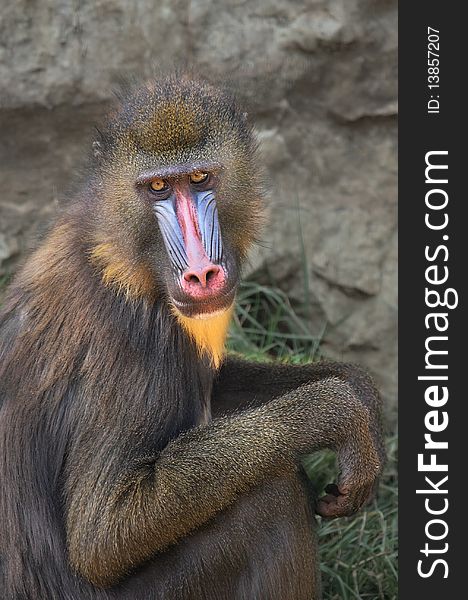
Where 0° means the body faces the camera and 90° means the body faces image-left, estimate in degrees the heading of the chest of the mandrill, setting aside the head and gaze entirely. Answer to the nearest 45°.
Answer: approximately 315°
